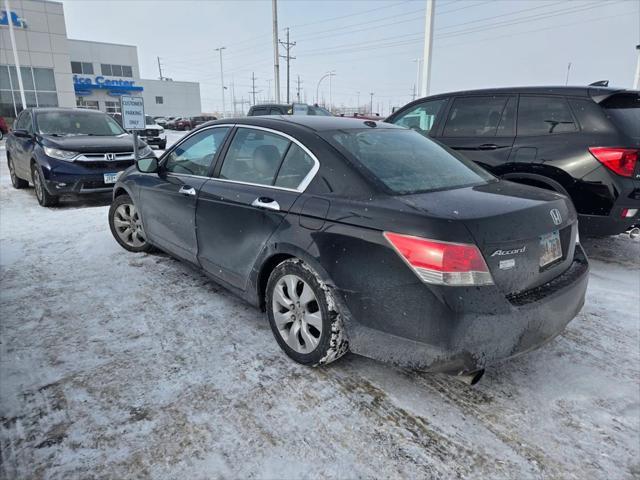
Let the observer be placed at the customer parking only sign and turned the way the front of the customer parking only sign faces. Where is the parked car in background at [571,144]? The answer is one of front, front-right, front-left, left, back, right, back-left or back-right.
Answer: front-left

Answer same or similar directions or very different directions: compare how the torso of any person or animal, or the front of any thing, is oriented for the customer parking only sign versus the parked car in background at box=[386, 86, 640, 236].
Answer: very different directions

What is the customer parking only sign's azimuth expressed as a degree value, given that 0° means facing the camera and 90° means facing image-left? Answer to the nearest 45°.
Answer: approximately 0°

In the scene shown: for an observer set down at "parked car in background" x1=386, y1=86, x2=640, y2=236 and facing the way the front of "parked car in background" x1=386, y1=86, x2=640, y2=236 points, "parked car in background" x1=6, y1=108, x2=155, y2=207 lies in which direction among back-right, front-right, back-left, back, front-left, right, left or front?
front-left

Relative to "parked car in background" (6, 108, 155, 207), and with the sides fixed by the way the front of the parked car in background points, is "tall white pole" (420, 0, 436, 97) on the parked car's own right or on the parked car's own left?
on the parked car's own left

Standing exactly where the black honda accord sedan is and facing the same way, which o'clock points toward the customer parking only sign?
The customer parking only sign is roughly at 12 o'clock from the black honda accord sedan.

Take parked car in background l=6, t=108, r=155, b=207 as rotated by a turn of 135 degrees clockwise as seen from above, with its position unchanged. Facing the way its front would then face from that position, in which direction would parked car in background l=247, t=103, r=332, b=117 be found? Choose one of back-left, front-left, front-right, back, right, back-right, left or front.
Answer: back-right

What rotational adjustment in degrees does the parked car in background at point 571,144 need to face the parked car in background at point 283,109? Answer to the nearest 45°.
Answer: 0° — it already faces it

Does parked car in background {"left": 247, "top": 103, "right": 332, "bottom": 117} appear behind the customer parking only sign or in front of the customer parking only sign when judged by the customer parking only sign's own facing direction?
behind

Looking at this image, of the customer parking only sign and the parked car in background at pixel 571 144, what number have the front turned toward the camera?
1

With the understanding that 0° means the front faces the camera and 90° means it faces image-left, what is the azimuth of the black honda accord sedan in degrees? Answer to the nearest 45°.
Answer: approximately 135°

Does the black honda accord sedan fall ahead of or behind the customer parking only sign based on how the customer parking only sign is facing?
ahead

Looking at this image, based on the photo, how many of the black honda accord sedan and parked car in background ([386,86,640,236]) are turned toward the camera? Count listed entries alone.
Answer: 0

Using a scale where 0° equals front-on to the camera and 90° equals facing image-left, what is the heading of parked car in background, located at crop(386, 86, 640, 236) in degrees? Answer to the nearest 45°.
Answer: approximately 135°

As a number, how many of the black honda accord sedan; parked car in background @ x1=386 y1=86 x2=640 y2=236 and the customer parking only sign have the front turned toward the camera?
1
